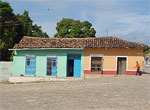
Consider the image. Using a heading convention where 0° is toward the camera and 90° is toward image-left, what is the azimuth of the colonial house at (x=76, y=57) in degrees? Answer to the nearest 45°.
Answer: approximately 0°

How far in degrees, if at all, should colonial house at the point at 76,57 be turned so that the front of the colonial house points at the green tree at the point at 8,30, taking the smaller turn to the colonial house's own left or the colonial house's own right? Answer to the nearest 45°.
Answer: approximately 135° to the colonial house's own right

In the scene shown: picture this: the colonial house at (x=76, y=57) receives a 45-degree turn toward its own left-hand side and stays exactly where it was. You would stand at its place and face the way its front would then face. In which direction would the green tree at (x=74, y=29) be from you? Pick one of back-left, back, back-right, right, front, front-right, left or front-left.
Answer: back-left
